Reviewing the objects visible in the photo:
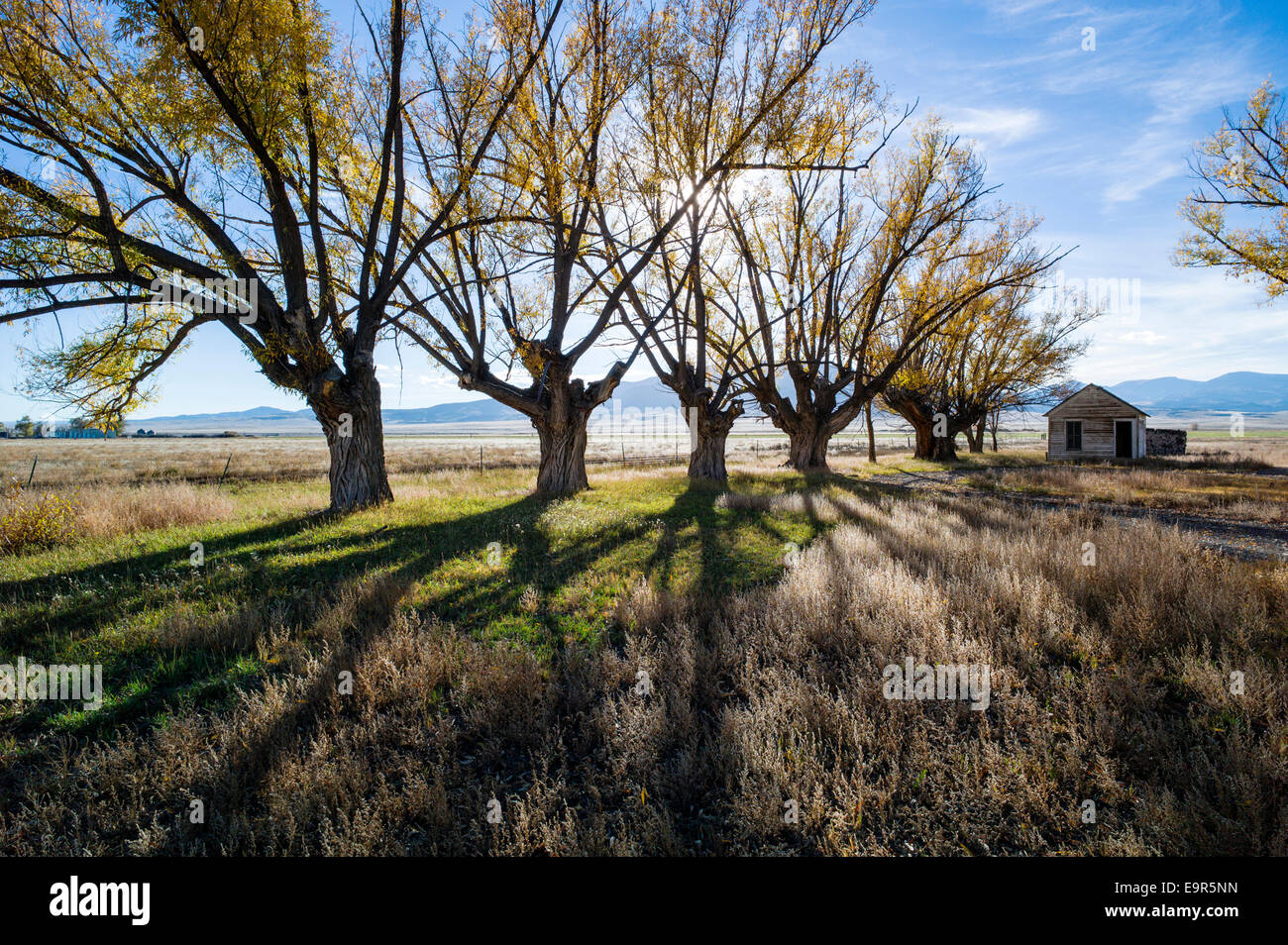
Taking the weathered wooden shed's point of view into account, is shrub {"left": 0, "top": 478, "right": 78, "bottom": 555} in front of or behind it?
in front

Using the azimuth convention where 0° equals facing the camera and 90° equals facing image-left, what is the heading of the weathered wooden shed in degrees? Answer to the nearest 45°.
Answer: approximately 0°

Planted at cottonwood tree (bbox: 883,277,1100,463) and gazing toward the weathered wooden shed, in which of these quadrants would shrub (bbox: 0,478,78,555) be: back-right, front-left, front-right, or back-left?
back-right

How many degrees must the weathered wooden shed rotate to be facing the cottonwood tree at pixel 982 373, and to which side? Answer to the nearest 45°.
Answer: approximately 45° to its right

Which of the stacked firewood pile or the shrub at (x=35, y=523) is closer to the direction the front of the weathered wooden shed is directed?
the shrub
